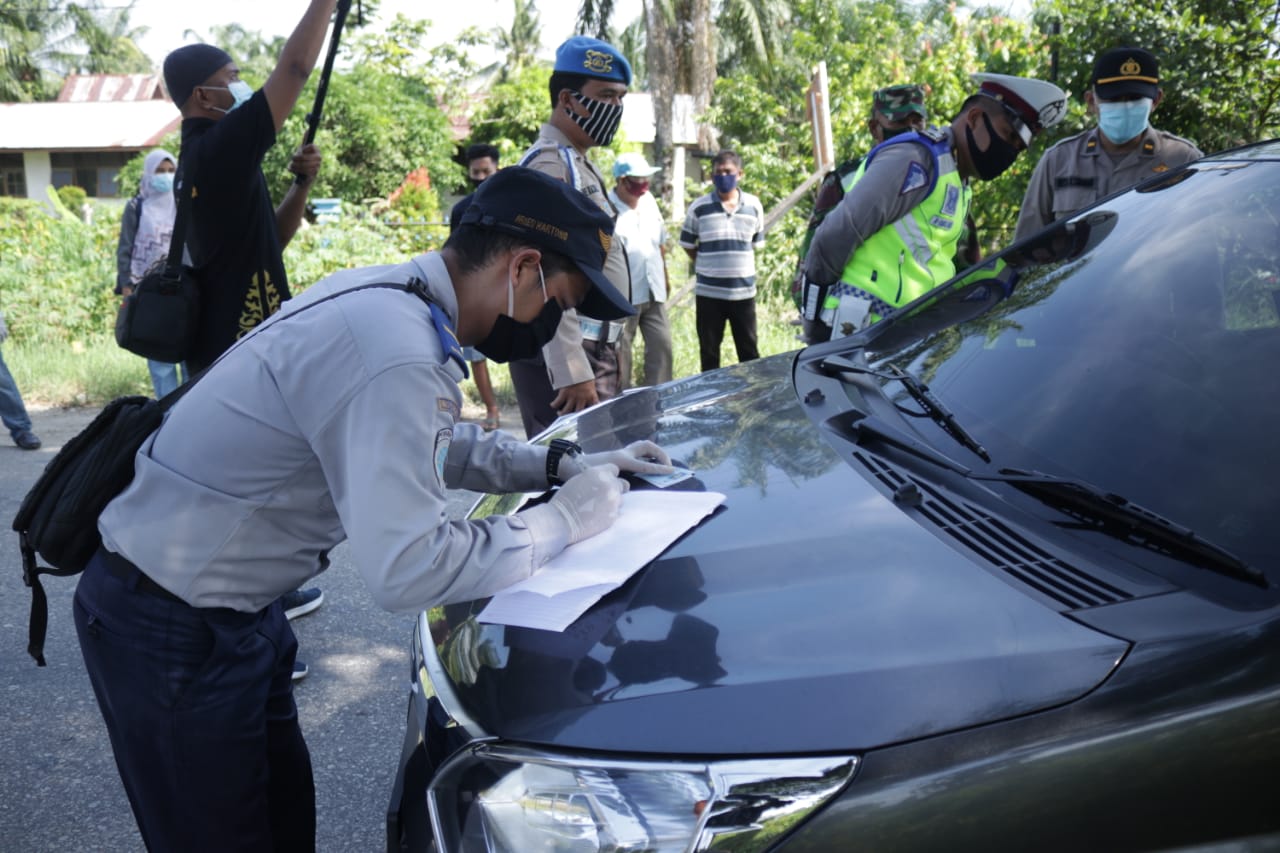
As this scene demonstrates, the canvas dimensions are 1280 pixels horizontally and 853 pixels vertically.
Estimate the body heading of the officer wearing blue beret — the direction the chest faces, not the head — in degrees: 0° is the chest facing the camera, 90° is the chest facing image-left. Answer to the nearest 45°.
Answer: approximately 315°

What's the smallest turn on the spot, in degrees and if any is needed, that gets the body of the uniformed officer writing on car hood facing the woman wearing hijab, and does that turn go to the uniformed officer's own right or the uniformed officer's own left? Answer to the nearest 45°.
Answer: approximately 90° to the uniformed officer's own left

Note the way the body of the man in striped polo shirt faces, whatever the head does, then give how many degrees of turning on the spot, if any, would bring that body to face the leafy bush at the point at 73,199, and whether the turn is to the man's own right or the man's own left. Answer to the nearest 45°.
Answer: approximately 135° to the man's own right

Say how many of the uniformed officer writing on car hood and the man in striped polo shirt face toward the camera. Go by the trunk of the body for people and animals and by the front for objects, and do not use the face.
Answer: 1

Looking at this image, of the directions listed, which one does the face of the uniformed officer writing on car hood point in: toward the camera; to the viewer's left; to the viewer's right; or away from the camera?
to the viewer's right

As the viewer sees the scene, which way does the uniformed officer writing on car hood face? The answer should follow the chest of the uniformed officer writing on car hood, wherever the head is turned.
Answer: to the viewer's right

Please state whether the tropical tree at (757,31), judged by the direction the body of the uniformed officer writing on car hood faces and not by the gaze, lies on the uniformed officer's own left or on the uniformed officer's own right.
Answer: on the uniformed officer's own left

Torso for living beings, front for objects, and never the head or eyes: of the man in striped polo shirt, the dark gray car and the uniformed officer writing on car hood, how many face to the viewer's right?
1

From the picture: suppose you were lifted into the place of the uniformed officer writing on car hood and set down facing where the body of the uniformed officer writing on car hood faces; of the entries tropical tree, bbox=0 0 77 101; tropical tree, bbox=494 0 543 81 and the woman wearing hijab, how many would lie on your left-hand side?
3
